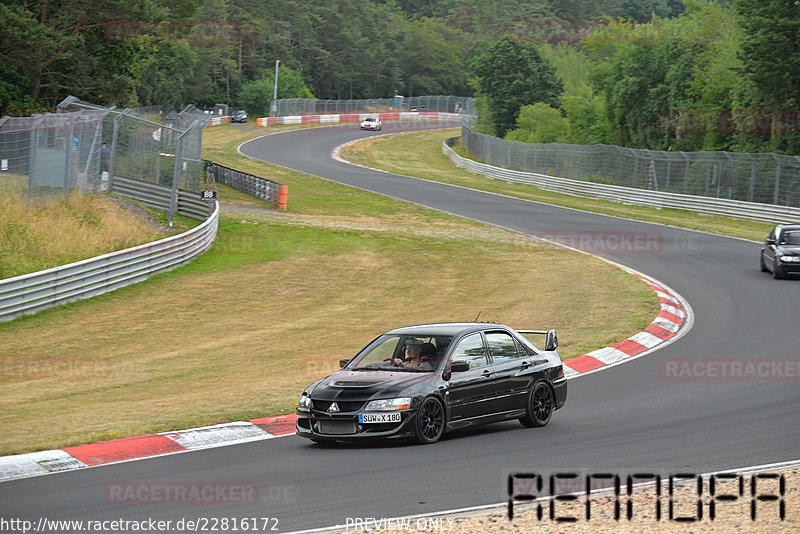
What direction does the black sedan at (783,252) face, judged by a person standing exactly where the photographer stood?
facing the viewer and to the right of the viewer

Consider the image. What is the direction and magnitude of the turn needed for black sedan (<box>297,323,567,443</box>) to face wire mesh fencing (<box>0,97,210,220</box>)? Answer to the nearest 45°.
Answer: approximately 90° to its right

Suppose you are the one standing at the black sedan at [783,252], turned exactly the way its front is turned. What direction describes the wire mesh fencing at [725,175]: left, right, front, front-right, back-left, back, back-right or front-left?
back-left

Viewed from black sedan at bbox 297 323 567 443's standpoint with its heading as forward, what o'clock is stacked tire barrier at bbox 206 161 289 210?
The stacked tire barrier is roughly at 4 o'clock from the black sedan.

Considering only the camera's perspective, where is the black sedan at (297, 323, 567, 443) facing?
facing the viewer and to the left of the viewer

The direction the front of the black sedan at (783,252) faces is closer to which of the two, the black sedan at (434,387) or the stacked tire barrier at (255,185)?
the black sedan

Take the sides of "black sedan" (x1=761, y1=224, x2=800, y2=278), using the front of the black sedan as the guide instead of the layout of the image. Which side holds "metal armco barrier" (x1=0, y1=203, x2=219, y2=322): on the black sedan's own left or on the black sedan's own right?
on the black sedan's own right

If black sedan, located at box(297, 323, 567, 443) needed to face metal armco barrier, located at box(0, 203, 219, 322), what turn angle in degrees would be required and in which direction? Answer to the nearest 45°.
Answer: approximately 90° to its right

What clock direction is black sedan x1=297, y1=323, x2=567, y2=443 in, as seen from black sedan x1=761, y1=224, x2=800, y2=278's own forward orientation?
black sedan x1=297, y1=323, x2=567, y2=443 is roughly at 2 o'clock from black sedan x1=761, y1=224, x2=800, y2=278.

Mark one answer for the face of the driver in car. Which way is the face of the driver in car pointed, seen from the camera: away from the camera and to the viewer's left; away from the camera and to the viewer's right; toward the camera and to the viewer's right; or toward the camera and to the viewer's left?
toward the camera and to the viewer's left

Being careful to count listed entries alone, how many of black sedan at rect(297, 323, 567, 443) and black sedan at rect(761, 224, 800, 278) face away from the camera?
0

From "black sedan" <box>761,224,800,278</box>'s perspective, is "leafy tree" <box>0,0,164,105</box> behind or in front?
behind

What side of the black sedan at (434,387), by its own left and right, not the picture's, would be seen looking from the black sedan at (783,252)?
back
